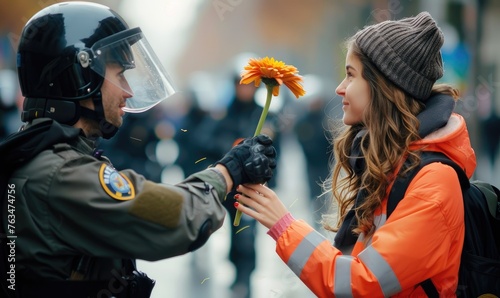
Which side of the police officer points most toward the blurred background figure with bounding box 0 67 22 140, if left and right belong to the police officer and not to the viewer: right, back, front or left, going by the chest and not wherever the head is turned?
left

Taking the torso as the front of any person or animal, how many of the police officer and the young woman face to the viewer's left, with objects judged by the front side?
1

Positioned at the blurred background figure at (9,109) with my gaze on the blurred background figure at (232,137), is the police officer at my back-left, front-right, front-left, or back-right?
front-right

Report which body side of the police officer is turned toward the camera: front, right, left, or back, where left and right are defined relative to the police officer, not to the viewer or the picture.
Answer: right

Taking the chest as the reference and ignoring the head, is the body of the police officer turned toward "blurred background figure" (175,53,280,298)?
no

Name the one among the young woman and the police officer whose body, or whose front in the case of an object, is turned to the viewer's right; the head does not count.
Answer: the police officer

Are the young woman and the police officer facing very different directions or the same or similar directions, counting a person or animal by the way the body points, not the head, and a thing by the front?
very different directions

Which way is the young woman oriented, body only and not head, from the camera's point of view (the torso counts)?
to the viewer's left

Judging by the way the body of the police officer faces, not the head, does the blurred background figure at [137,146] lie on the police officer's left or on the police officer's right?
on the police officer's left

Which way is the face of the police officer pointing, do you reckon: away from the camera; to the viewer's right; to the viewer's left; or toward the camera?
to the viewer's right

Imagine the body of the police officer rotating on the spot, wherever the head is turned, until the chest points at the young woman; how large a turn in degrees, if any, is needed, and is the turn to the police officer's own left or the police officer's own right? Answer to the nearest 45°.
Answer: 0° — they already face them

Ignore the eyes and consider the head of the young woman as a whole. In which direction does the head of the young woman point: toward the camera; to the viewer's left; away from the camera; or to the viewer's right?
to the viewer's left

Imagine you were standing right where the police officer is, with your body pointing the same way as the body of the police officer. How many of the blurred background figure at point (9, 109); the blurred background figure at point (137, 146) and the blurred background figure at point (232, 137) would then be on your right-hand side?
0
